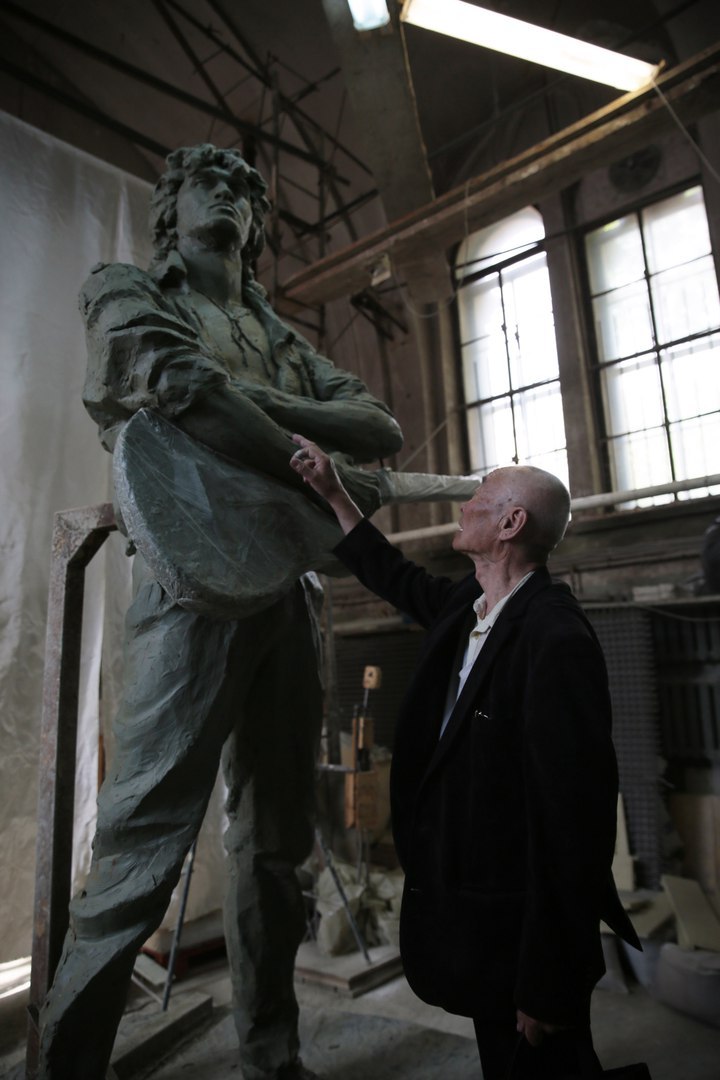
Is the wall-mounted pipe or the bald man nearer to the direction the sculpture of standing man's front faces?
the bald man

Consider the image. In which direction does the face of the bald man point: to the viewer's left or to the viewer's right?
to the viewer's left

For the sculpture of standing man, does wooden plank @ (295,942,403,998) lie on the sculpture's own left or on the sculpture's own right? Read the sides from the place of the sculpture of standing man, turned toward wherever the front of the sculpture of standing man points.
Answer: on the sculpture's own left

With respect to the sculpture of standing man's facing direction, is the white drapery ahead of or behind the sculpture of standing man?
behind

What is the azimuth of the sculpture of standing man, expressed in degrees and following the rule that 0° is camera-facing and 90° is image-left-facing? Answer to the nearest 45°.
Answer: approximately 315°

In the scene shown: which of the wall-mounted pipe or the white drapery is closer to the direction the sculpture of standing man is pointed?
the wall-mounted pipe

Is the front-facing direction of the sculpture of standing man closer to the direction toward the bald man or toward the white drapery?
the bald man

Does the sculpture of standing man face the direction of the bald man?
yes

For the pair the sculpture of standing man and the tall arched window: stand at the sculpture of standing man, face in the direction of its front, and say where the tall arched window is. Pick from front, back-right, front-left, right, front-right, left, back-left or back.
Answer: left

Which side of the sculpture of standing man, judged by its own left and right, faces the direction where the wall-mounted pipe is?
left
